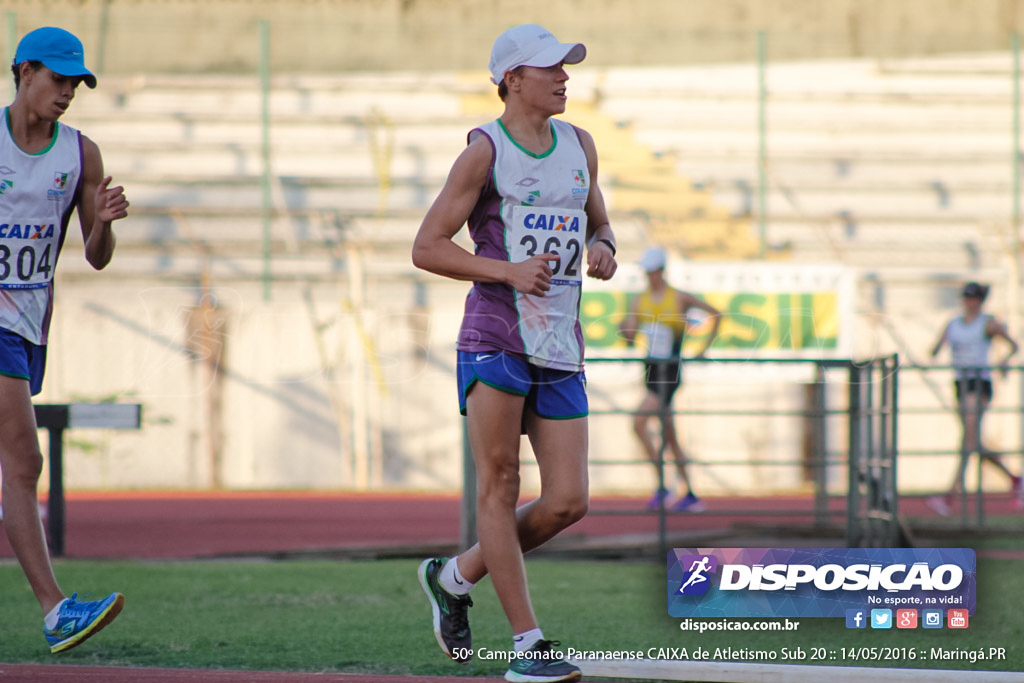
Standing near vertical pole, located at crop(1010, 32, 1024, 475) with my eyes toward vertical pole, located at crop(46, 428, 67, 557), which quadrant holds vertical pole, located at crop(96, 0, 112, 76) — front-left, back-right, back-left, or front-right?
front-right

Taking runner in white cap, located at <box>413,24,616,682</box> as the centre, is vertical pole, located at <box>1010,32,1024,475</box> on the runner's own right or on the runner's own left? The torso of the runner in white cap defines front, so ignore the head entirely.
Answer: on the runner's own left

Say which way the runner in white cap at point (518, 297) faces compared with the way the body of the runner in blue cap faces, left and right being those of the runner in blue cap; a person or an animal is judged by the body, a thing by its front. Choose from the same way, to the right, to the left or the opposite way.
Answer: the same way

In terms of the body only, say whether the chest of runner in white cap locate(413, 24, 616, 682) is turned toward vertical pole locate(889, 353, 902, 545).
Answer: no

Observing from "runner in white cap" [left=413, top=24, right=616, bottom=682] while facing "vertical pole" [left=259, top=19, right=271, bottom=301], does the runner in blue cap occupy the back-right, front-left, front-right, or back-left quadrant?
front-left

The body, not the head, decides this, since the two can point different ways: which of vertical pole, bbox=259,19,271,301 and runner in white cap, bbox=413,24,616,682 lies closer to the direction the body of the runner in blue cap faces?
the runner in white cap

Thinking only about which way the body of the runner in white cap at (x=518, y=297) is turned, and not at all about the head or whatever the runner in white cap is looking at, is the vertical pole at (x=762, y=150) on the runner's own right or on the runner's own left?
on the runner's own left

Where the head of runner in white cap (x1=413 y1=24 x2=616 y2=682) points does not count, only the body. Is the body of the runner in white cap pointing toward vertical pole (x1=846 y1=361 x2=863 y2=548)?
no

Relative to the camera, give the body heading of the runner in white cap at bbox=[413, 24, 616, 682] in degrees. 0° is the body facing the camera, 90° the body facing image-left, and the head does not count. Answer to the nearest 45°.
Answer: approximately 315°

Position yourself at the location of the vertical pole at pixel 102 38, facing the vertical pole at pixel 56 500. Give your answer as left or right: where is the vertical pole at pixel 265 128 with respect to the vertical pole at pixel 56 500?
left

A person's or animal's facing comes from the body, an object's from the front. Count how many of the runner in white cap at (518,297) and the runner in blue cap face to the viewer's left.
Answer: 0

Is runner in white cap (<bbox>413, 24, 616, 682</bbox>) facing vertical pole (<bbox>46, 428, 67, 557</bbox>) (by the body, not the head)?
no

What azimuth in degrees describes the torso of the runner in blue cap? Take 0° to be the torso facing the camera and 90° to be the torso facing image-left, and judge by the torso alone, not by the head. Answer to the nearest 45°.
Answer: approximately 315°

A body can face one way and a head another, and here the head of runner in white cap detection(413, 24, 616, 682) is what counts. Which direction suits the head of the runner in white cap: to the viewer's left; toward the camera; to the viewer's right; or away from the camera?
to the viewer's right

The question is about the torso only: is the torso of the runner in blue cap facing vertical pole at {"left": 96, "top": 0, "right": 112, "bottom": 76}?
no
